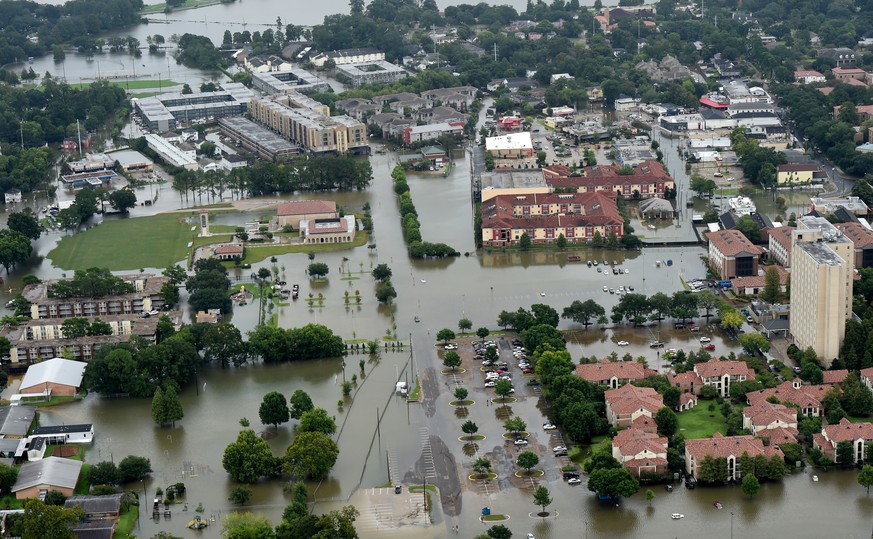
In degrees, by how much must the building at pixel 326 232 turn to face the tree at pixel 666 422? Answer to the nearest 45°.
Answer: approximately 45° to its left

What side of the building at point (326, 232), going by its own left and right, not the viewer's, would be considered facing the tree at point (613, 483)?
front

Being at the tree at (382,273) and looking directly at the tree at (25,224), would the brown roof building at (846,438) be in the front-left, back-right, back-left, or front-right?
back-left

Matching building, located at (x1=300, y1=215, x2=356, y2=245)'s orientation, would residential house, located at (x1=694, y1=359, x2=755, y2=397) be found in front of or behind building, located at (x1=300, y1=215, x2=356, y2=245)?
in front

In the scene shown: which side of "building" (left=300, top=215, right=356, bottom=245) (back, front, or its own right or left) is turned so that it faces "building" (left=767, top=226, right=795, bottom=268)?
left

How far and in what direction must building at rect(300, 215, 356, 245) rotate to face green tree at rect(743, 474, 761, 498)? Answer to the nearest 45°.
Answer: approximately 45° to its left

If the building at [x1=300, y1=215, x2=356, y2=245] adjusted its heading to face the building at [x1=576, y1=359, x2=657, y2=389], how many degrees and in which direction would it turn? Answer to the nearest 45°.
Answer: approximately 45° to its left

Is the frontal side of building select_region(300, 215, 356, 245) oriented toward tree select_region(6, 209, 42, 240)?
no

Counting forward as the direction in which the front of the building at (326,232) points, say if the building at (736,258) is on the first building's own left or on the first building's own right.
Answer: on the first building's own left

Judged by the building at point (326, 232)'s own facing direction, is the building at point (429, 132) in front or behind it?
behind

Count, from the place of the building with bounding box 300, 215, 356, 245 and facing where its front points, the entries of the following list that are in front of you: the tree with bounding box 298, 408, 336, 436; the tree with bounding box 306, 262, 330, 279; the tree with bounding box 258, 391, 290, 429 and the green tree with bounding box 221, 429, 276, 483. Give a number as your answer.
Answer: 4

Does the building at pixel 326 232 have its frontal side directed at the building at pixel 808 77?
no

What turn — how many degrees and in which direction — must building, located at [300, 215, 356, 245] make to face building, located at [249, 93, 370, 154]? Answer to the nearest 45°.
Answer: approximately 180°

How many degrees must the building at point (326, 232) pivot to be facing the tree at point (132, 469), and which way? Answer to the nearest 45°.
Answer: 0° — it already faces it

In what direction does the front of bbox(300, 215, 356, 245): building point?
toward the camera

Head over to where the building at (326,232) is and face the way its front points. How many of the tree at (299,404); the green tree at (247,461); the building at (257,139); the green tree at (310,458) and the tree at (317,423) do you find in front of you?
4

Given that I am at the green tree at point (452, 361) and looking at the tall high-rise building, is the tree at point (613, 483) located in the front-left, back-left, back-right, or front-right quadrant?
front-right

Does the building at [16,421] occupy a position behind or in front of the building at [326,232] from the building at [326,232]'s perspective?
in front

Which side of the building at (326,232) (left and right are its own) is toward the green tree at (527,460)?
front

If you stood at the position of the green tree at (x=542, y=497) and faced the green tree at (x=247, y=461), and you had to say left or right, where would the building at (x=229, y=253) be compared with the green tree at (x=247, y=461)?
right
